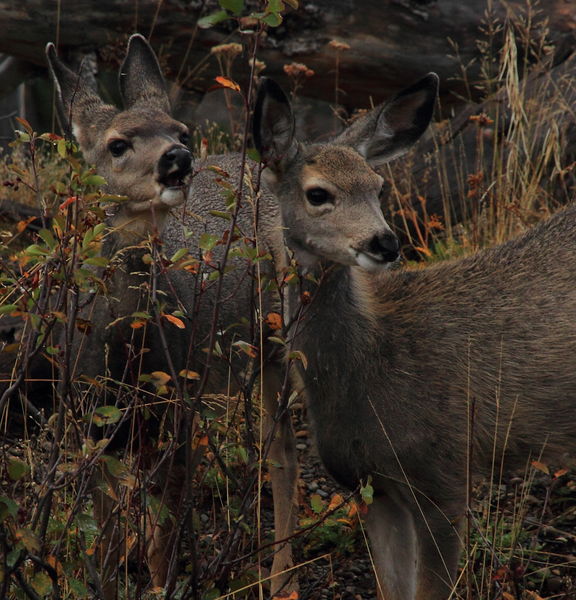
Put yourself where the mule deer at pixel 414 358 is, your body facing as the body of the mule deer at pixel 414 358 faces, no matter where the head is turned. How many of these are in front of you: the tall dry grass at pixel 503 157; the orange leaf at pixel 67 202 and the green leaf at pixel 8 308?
2

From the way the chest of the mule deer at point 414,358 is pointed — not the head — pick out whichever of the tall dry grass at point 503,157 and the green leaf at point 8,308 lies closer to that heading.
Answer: the green leaf

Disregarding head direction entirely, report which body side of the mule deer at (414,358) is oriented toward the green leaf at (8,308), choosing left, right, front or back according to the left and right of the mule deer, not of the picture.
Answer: front

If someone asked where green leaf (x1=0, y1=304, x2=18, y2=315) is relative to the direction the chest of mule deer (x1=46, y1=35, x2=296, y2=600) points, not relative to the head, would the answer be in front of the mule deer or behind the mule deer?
in front

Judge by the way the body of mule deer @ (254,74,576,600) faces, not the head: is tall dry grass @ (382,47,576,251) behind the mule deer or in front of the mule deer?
behind

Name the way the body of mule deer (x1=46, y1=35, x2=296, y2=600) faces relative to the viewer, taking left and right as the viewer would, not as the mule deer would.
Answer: facing the viewer and to the left of the viewer

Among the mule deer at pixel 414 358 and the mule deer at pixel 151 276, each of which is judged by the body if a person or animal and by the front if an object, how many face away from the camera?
0

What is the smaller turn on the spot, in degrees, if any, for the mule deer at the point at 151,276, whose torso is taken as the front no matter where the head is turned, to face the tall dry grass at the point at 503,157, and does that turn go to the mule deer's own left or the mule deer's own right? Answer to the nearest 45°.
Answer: approximately 180°

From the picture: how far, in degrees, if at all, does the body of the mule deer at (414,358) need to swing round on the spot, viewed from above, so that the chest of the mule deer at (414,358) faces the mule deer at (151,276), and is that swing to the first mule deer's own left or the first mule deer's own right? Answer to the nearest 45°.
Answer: approximately 45° to the first mule deer's own right
